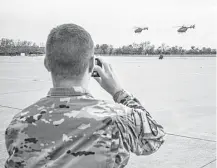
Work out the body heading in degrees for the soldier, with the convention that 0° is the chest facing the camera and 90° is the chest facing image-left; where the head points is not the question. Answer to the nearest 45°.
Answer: approximately 180°

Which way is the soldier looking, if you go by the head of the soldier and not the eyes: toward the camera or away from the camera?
away from the camera
